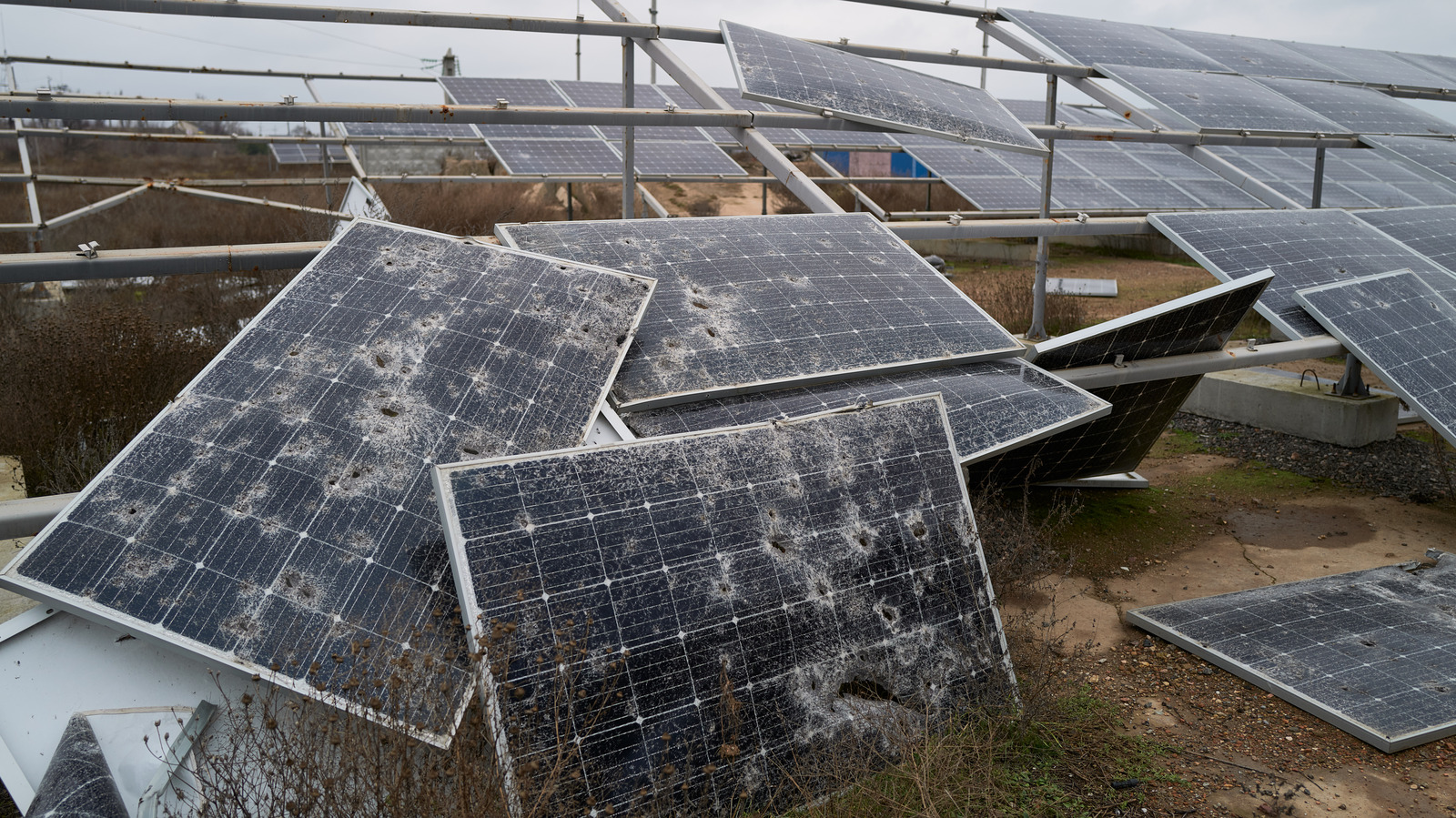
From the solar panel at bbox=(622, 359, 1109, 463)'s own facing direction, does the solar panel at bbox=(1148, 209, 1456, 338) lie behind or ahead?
behind

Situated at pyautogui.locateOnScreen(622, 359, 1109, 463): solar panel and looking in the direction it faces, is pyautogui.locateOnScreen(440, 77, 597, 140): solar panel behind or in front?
behind

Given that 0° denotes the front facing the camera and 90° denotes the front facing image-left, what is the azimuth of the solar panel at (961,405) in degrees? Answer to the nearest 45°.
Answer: approximately 0°

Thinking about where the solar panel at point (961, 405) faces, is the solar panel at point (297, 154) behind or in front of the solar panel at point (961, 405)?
behind

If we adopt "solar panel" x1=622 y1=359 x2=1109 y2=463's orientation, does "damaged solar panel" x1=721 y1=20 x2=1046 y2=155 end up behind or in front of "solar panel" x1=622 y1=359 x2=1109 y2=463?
behind

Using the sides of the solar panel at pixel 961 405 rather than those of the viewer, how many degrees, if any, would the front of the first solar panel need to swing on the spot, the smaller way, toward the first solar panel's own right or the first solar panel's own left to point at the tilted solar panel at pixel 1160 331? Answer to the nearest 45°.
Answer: approximately 135° to the first solar panel's own left
